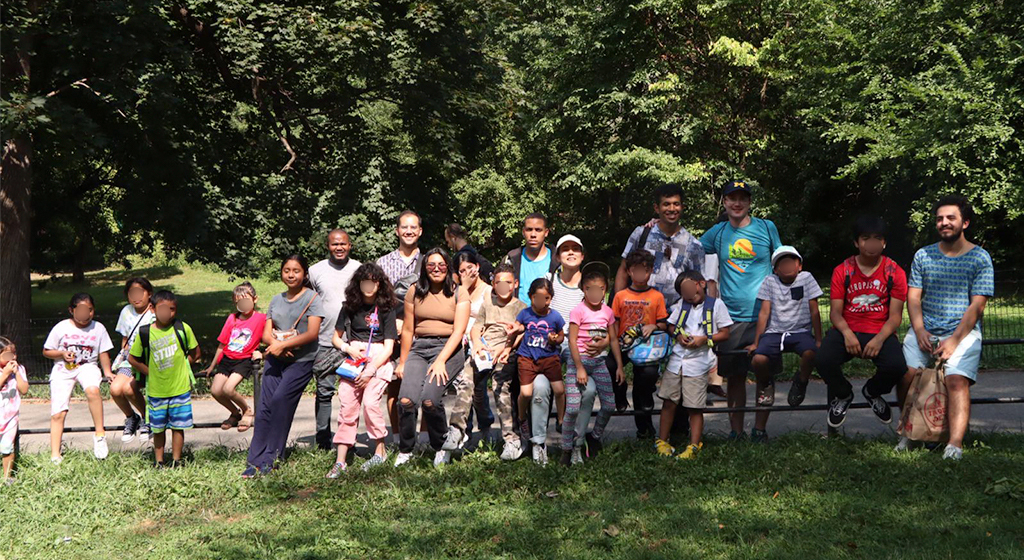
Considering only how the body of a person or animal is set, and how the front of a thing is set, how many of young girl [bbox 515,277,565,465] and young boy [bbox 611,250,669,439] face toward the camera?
2

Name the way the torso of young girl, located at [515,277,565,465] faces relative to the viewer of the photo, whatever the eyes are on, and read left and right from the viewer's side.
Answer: facing the viewer

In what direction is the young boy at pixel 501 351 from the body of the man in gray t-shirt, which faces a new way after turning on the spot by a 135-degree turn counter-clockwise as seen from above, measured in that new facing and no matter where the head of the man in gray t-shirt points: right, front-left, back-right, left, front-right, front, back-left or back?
right

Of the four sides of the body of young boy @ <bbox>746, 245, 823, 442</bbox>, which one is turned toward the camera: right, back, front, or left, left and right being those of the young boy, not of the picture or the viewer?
front

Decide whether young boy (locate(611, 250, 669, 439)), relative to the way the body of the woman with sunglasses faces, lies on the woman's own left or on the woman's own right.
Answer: on the woman's own left

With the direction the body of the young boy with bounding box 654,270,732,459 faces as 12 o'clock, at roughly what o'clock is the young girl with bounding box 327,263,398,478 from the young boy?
The young girl is roughly at 3 o'clock from the young boy.

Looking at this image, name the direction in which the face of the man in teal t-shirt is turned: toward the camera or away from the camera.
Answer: toward the camera

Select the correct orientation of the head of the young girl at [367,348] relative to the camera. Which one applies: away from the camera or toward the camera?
toward the camera

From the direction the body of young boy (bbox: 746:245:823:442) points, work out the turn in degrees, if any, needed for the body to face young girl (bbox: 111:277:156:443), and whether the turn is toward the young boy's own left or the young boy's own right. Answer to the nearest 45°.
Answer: approximately 90° to the young boy's own right

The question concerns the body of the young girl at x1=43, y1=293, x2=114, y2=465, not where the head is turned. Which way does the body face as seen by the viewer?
toward the camera

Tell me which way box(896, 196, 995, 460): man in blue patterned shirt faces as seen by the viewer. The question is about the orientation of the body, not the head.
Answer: toward the camera

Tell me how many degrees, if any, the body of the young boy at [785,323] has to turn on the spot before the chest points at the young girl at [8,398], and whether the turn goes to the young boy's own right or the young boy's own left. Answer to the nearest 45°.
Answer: approximately 90° to the young boy's own right

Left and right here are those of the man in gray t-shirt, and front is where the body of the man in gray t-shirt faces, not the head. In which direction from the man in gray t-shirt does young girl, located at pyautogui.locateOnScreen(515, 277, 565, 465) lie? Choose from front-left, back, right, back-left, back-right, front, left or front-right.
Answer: front-left

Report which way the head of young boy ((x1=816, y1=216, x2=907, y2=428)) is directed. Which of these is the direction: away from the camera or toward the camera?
toward the camera
